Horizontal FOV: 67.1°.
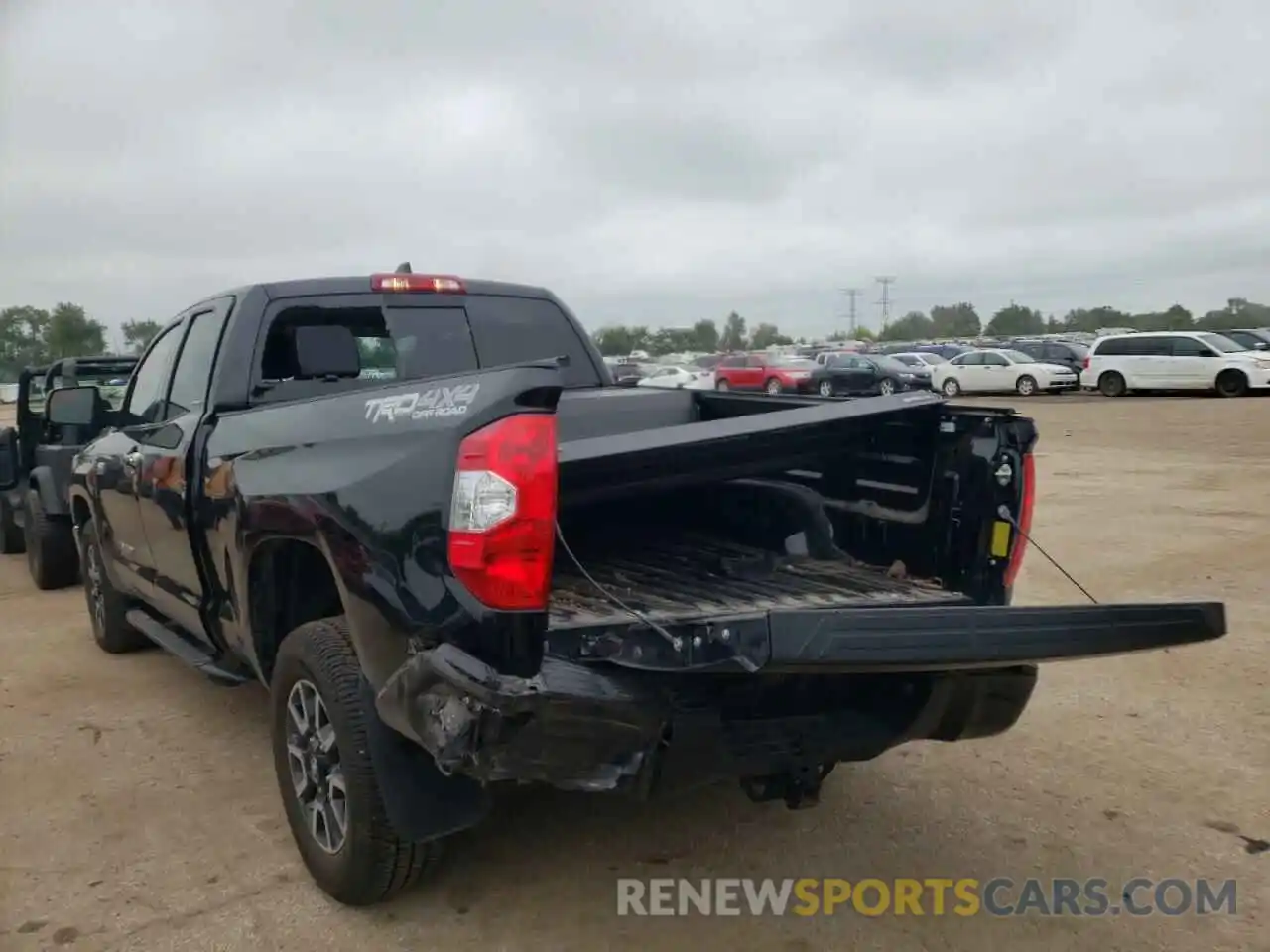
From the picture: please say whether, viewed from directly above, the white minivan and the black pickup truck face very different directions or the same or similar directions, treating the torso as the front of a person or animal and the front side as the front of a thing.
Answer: very different directions

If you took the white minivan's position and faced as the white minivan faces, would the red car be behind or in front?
behind

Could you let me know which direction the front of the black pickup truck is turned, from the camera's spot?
facing away from the viewer and to the left of the viewer

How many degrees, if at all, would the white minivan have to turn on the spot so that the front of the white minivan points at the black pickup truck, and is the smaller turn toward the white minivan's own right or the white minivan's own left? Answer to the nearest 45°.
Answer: approximately 90° to the white minivan's own right

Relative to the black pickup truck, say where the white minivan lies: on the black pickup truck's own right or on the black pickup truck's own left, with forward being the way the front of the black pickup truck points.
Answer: on the black pickup truck's own right

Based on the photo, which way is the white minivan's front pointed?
to the viewer's right

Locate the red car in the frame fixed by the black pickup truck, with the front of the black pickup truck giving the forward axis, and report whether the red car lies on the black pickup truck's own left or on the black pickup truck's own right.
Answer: on the black pickup truck's own right

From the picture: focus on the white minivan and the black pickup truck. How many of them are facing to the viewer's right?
1
